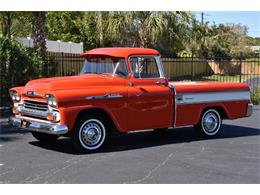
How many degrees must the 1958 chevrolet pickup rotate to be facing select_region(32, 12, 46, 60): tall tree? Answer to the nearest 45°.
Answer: approximately 135° to its right

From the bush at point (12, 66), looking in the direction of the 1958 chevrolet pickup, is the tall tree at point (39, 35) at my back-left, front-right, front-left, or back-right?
back-left

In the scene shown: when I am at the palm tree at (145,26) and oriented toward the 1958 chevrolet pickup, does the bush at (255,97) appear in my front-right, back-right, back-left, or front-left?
front-left

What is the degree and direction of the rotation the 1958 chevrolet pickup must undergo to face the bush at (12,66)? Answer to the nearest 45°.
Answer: approximately 90° to its right

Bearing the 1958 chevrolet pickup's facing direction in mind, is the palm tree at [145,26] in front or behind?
behind

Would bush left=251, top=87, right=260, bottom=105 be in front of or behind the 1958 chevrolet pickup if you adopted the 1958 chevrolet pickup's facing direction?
behind

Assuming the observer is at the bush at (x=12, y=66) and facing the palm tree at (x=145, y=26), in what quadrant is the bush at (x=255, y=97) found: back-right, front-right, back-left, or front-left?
front-right

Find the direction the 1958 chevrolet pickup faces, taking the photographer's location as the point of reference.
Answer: facing the viewer and to the left of the viewer
